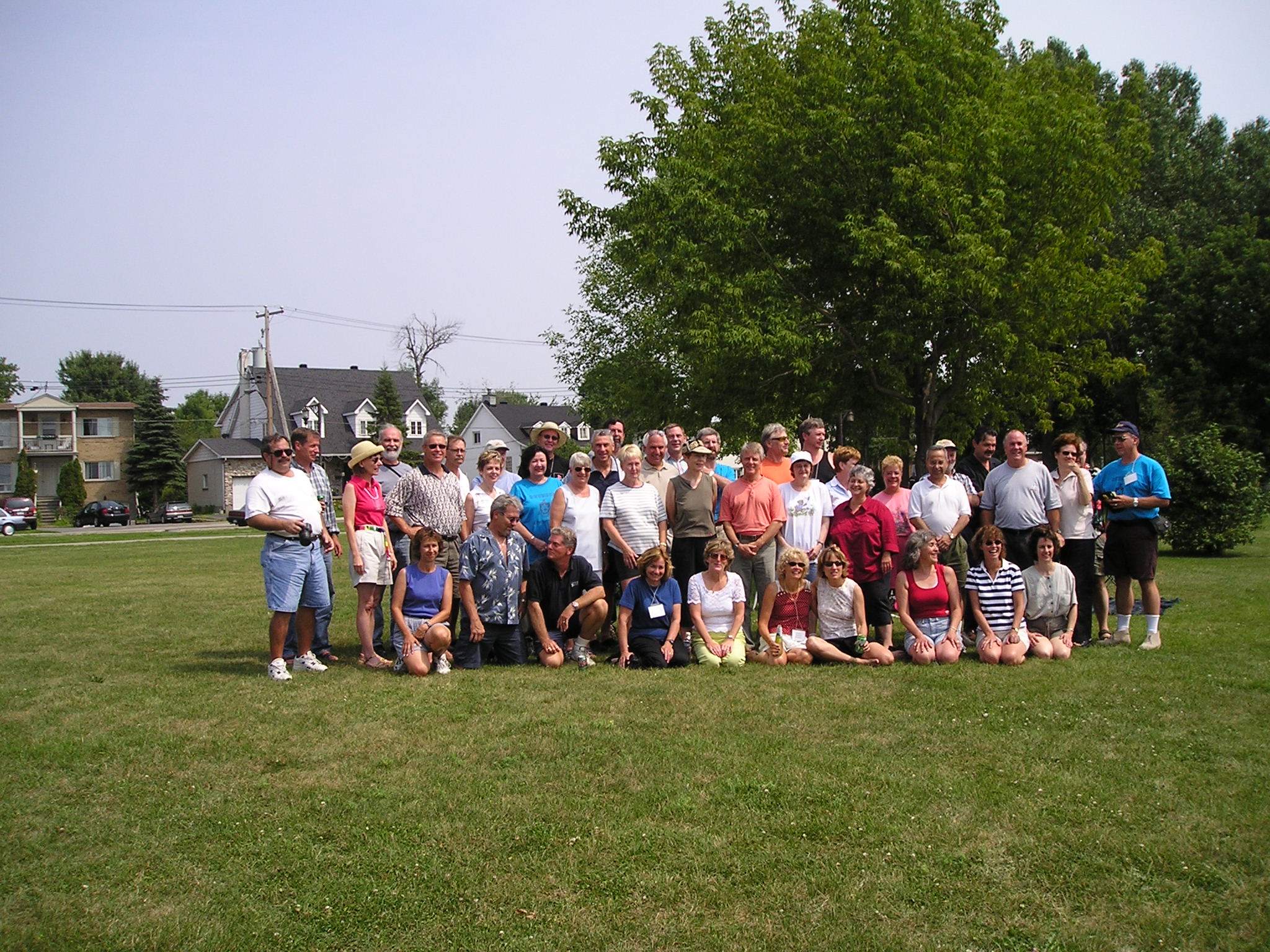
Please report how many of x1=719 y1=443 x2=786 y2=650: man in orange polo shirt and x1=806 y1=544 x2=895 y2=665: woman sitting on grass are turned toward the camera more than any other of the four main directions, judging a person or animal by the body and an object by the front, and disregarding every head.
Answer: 2

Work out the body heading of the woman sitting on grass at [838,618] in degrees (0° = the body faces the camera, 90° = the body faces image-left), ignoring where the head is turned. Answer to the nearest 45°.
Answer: approximately 0°

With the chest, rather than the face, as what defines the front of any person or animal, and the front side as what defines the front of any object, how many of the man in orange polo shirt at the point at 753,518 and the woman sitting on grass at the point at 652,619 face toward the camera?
2

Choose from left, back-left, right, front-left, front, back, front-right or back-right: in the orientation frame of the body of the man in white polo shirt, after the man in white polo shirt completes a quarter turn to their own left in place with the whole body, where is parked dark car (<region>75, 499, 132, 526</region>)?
back-left
